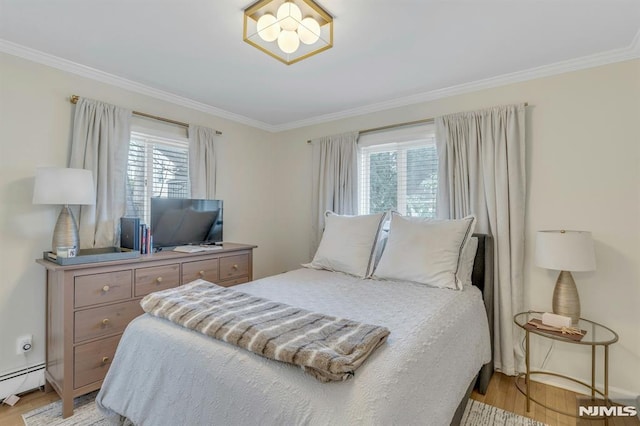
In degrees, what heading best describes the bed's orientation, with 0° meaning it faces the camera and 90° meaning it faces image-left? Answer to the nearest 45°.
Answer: approximately 45°

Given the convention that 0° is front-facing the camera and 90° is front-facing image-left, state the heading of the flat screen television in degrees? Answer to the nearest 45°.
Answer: approximately 315°

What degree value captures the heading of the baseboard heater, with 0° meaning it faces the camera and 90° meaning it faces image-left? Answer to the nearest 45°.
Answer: approximately 315°

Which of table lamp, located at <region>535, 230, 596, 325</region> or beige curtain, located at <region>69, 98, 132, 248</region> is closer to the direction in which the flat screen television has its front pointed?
the table lamp

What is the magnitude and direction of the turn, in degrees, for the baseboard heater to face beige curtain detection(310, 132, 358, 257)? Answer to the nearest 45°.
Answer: approximately 45° to its left

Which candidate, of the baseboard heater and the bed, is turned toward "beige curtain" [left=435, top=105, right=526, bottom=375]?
the baseboard heater
